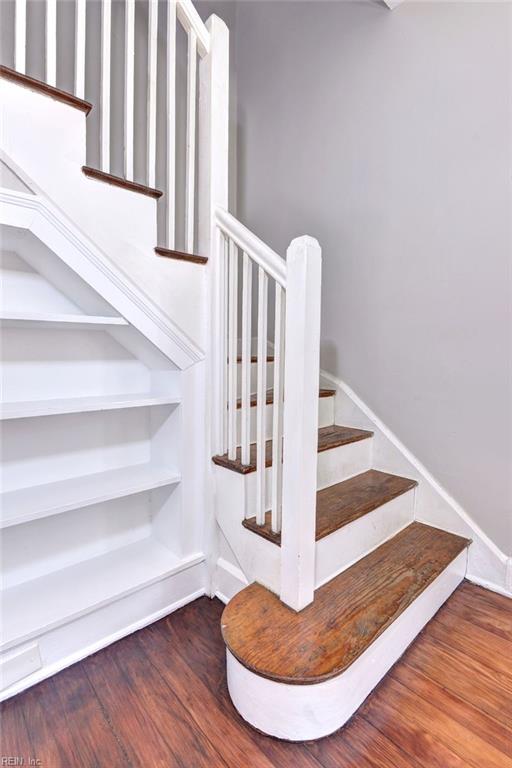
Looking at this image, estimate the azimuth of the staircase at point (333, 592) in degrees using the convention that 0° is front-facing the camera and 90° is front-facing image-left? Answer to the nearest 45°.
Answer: approximately 315°

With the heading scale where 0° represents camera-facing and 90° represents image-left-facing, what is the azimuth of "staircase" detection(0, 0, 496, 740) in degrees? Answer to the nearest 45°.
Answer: approximately 315°
